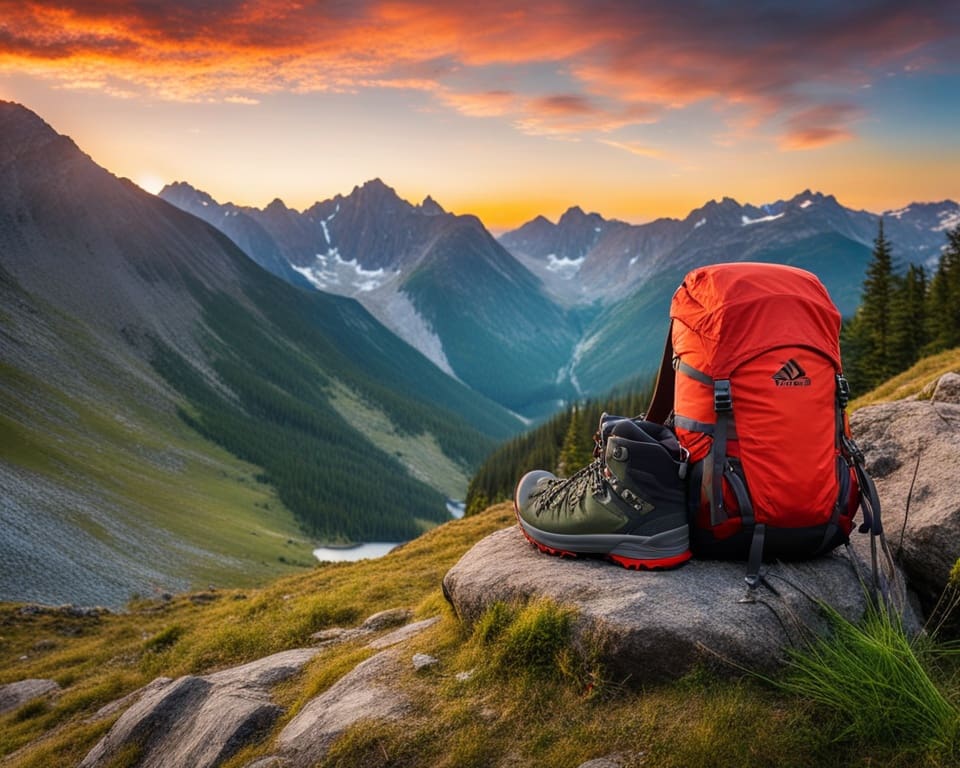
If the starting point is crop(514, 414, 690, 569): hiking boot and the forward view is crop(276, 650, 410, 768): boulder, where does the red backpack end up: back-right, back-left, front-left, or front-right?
back-left

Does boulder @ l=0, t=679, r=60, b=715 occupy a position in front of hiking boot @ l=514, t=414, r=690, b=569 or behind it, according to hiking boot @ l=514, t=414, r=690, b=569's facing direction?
in front

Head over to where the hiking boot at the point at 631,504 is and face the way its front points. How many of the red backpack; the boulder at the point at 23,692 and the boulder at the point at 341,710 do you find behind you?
1

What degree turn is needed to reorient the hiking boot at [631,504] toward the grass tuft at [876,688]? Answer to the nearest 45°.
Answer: approximately 135° to its left

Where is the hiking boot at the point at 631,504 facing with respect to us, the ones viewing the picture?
facing to the left of the viewer

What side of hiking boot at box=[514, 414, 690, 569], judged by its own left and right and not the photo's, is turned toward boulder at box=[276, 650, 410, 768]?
front

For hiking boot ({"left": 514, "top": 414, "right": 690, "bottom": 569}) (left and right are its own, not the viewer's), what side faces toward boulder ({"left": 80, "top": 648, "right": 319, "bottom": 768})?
front

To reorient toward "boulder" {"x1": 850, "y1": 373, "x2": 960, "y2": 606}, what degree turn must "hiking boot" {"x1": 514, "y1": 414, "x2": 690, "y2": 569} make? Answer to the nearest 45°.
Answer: approximately 135° to its right

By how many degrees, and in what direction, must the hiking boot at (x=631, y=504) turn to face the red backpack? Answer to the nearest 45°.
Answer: approximately 180°

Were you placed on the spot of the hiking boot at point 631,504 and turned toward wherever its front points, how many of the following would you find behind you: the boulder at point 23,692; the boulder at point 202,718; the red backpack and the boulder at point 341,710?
1

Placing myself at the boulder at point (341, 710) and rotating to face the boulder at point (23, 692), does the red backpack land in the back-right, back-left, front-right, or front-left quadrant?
back-right
